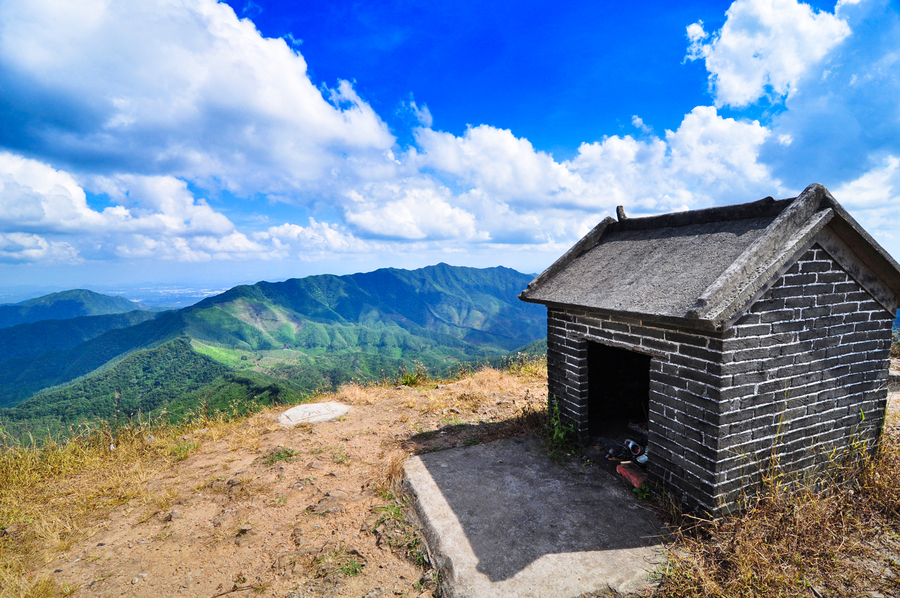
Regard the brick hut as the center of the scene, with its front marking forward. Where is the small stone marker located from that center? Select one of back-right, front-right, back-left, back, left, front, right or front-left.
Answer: front-right

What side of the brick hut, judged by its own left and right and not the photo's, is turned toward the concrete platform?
front

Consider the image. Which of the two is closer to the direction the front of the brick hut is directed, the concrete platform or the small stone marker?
the concrete platform

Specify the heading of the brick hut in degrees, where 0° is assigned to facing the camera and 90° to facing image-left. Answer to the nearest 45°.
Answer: approximately 45°

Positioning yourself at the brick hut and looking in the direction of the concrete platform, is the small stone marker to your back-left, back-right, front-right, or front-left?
front-right
